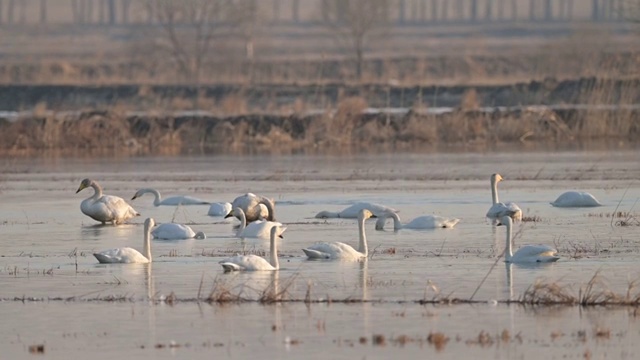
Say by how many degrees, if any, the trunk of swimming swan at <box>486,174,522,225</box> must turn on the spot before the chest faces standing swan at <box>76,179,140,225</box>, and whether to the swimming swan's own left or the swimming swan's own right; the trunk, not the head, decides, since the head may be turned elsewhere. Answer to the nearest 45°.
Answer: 0° — it already faces it

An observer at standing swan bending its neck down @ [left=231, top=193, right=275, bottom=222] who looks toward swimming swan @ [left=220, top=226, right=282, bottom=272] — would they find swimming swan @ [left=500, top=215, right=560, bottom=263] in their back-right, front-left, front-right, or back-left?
front-left

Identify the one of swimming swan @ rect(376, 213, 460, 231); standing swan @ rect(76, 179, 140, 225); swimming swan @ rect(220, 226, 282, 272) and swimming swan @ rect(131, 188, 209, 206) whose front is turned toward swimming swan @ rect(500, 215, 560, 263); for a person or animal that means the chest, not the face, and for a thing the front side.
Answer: swimming swan @ rect(220, 226, 282, 272)

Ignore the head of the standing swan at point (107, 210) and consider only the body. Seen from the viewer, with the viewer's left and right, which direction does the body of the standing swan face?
facing to the left of the viewer

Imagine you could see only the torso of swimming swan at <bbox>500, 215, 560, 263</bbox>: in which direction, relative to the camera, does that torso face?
to the viewer's left

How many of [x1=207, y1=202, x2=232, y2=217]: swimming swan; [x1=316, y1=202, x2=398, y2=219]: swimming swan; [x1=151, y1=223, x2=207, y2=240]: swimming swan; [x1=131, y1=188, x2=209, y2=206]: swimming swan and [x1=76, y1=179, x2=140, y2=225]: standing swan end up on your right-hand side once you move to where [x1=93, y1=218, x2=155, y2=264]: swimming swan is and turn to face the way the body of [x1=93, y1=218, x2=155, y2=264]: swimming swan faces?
0

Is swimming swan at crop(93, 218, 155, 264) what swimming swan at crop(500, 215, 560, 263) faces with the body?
yes

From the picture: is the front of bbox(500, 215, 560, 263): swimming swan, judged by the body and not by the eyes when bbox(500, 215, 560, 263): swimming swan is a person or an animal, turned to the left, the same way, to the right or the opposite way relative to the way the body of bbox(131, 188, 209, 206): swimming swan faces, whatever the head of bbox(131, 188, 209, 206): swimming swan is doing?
the same way

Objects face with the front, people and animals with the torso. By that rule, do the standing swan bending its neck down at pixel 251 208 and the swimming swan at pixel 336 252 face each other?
no

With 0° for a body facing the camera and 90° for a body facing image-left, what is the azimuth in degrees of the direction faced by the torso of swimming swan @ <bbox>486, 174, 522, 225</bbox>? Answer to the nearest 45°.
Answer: approximately 90°

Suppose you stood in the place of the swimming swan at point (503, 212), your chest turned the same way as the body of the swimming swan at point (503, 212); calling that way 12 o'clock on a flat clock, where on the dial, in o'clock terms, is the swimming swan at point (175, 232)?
the swimming swan at point (175, 232) is roughly at 11 o'clock from the swimming swan at point (503, 212).

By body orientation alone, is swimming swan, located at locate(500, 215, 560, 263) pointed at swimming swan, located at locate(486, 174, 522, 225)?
no

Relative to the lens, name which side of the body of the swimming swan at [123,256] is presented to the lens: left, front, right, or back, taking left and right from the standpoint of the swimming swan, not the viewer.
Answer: right

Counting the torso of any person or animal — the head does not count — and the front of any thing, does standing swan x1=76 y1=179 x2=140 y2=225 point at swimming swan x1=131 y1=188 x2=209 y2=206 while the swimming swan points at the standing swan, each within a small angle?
no

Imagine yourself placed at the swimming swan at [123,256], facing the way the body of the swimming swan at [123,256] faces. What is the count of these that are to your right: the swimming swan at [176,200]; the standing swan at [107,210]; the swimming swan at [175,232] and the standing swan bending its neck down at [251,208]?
0

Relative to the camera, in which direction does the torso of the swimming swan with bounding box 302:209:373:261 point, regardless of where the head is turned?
to the viewer's right

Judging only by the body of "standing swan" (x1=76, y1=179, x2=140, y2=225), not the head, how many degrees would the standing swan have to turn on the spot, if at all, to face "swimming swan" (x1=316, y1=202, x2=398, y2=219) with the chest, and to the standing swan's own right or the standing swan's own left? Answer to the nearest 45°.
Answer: approximately 180°

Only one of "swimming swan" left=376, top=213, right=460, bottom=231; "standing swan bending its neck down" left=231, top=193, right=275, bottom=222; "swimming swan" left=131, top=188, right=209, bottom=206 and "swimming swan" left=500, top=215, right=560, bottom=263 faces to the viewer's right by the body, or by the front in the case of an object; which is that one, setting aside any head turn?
"standing swan bending its neck down" left=231, top=193, right=275, bottom=222

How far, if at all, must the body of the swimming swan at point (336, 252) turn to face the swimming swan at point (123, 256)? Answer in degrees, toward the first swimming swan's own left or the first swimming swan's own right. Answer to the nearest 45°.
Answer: approximately 180°

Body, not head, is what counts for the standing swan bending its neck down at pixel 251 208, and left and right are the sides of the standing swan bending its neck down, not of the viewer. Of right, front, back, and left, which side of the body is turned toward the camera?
right

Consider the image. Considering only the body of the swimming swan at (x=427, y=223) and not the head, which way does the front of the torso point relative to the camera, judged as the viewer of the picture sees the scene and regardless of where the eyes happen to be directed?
to the viewer's left
